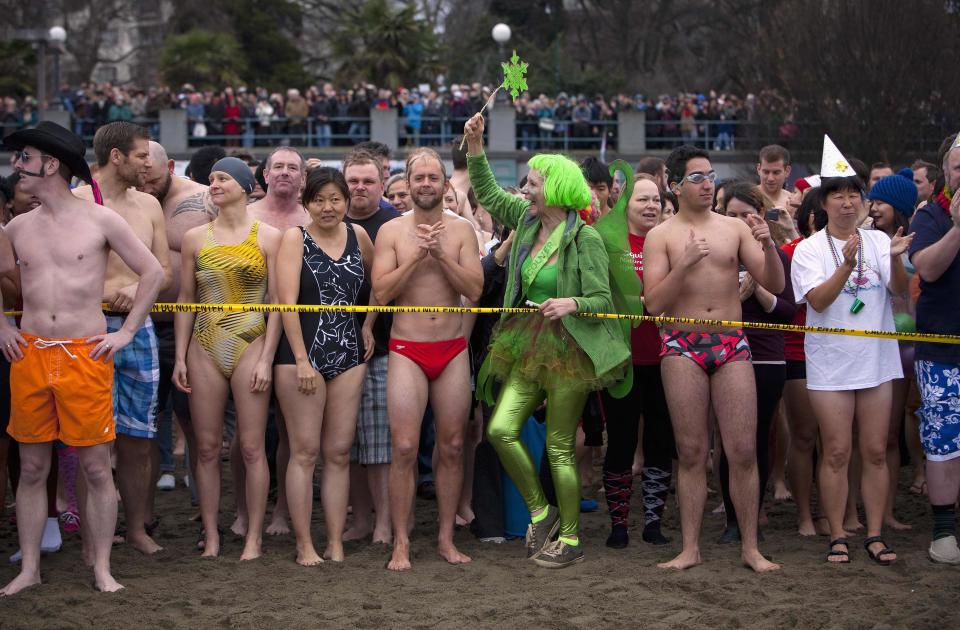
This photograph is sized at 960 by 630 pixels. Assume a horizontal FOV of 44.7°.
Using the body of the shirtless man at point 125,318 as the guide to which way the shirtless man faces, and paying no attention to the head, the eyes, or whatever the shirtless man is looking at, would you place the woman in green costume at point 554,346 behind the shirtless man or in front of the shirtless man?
in front

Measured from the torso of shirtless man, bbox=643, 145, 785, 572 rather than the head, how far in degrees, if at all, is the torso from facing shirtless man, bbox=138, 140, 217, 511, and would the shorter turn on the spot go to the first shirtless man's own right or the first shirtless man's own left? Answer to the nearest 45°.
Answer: approximately 90° to the first shirtless man's own right

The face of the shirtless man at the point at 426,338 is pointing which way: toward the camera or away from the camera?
toward the camera

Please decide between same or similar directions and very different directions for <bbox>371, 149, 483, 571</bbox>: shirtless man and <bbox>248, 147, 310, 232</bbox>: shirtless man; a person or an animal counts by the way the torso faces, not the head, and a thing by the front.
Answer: same or similar directions

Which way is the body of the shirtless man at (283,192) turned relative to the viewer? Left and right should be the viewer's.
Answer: facing the viewer

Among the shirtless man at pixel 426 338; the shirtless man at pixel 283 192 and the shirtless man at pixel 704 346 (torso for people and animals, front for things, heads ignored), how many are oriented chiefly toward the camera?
3

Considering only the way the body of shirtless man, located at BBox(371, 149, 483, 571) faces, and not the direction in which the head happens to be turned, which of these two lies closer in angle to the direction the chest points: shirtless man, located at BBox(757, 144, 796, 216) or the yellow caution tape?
the yellow caution tape

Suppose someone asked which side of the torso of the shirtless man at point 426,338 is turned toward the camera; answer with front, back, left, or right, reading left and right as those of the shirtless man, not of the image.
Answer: front

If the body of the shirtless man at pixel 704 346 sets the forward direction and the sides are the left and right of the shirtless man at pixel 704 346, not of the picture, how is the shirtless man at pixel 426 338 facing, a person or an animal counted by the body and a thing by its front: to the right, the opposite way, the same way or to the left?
the same way

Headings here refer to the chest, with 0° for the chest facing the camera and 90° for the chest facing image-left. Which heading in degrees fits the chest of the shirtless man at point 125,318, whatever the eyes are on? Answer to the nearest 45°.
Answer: approximately 315°

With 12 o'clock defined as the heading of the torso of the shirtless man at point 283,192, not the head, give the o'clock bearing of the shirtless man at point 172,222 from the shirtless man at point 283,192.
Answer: the shirtless man at point 172,222 is roughly at 4 o'clock from the shirtless man at point 283,192.

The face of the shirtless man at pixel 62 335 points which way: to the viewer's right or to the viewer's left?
to the viewer's left

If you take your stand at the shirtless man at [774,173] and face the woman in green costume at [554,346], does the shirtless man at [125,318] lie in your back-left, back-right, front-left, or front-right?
front-right

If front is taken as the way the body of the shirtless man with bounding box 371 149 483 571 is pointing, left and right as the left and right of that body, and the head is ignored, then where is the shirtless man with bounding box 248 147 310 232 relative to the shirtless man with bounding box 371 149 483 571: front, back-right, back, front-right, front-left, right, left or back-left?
back-right

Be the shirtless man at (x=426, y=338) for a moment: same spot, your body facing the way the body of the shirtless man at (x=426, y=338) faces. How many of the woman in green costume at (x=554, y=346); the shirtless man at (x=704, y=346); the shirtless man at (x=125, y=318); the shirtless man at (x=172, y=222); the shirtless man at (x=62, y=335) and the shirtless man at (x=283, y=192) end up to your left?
2
